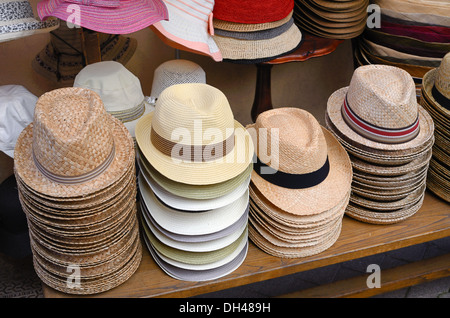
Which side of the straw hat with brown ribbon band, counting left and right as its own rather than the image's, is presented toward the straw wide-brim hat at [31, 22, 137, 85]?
back

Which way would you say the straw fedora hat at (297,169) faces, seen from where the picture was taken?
facing the viewer and to the right of the viewer

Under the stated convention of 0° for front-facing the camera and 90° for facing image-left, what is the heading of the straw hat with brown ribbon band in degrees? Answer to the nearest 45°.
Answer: approximately 315°

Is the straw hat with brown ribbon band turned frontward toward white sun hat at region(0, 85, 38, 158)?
no

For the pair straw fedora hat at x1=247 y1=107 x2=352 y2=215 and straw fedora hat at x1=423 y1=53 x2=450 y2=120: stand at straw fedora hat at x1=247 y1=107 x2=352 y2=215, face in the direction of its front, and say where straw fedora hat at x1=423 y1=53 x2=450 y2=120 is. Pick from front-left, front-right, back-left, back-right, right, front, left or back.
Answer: left

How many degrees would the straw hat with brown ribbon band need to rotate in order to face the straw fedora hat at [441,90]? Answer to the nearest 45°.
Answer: approximately 90° to its left

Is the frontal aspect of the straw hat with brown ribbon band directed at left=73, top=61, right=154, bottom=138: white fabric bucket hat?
no

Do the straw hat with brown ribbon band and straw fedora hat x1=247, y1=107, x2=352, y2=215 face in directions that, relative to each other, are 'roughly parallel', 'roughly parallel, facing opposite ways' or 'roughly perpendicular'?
roughly parallel

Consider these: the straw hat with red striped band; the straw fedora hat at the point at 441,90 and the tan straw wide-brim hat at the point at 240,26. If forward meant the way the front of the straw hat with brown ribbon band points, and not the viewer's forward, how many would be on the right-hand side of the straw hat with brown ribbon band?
0

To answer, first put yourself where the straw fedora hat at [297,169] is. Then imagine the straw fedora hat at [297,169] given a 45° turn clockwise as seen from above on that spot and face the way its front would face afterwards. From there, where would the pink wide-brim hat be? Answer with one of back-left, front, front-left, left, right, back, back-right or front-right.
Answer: right

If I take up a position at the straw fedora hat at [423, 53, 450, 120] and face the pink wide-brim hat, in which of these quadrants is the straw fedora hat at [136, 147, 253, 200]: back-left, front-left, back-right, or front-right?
front-left

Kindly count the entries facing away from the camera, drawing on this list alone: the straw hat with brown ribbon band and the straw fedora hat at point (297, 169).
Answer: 0
